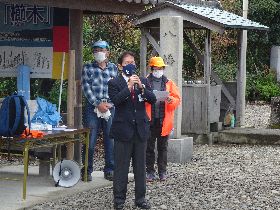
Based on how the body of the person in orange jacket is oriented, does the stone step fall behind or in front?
behind

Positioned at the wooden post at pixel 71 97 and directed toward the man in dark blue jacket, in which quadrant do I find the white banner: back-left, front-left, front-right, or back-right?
back-right

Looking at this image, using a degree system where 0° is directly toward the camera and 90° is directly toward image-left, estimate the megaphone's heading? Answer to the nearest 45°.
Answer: approximately 0°

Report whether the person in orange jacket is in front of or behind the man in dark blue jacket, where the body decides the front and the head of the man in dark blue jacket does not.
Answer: behind

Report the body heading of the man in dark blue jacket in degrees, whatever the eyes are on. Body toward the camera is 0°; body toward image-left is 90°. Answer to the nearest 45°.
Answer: approximately 0°

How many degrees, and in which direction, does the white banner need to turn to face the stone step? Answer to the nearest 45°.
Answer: approximately 135° to its left
